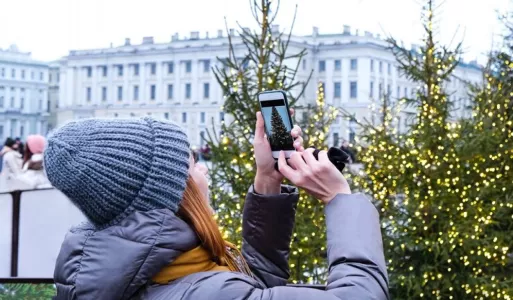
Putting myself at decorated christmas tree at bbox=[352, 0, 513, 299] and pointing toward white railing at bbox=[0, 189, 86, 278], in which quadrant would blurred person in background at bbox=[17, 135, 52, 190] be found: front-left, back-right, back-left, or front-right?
front-right

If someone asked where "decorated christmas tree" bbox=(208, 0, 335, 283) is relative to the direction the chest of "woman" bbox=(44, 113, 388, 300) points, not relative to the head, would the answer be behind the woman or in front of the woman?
in front

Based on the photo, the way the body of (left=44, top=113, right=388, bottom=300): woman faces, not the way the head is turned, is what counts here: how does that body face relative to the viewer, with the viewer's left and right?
facing away from the viewer and to the right of the viewer

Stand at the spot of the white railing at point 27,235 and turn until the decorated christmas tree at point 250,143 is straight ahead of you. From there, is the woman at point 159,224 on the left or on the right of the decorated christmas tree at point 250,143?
right

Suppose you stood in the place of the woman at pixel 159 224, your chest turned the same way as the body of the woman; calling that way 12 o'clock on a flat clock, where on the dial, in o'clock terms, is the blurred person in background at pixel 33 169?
The blurred person in background is roughly at 10 o'clock from the woman.

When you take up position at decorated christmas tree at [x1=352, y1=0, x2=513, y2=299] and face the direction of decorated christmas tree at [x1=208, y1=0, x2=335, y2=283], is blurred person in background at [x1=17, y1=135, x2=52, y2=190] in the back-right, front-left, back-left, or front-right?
front-right

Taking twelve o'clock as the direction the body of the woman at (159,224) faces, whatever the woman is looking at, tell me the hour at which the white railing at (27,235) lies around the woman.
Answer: The white railing is roughly at 10 o'clock from the woman.

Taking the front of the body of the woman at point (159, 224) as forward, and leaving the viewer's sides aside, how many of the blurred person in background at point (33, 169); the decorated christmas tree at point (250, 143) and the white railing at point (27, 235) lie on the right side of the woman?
0

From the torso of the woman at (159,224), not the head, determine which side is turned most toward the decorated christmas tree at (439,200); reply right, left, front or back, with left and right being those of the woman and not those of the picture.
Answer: front

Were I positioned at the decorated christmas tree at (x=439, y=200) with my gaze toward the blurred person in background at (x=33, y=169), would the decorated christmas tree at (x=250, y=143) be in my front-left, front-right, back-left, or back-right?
front-left

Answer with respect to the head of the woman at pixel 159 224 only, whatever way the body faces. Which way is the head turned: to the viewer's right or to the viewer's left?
to the viewer's right
